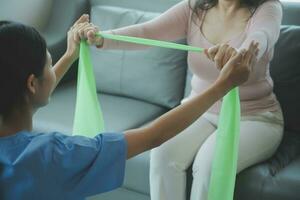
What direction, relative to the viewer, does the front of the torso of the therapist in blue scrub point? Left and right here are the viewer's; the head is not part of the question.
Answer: facing away from the viewer and to the right of the viewer

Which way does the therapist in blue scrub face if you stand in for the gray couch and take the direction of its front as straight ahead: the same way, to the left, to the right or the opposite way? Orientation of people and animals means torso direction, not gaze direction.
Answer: the opposite way

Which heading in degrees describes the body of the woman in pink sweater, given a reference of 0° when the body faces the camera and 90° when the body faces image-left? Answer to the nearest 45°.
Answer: approximately 45°

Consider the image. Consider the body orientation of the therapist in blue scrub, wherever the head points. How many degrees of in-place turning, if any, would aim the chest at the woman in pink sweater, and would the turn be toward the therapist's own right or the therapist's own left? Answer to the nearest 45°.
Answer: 0° — they already face them

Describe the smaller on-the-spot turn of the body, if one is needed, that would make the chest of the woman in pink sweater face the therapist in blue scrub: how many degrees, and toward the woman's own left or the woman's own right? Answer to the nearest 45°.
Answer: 0° — they already face them
